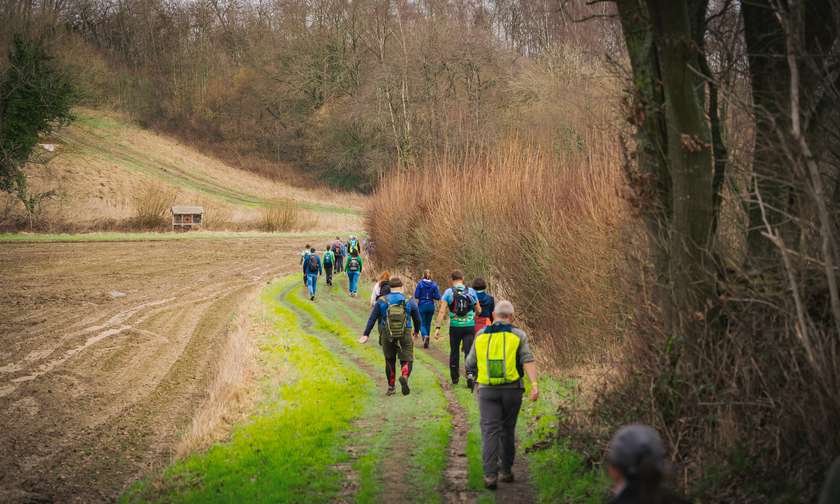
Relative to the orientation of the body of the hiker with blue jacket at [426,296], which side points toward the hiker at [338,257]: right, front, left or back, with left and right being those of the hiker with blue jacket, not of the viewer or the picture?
front

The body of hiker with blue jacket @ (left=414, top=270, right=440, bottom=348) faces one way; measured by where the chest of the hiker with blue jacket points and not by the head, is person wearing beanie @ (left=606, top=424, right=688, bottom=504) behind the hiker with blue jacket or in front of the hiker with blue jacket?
behind

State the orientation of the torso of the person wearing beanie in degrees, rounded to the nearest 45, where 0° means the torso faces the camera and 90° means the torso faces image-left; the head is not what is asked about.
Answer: approximately 135°

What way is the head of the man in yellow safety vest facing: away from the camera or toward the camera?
away from the camera

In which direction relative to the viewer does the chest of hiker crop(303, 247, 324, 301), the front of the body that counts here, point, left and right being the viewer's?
facing away from the viewer

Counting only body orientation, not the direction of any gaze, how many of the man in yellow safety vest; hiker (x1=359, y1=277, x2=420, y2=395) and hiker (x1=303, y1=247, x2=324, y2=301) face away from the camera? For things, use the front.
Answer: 3

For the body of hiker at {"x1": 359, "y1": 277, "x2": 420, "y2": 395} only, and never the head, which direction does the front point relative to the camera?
away from the camera

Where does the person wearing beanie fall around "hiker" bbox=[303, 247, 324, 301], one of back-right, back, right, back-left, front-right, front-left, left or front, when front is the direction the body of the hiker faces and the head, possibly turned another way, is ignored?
back

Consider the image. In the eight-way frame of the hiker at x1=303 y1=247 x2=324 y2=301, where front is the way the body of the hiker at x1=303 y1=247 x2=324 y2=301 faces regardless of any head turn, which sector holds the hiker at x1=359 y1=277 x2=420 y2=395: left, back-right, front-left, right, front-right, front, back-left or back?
back

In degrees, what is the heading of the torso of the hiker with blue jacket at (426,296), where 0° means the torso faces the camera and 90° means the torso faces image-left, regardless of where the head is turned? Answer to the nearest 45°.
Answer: approximately 180°

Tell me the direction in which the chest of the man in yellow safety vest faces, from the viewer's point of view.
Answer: away from the camera

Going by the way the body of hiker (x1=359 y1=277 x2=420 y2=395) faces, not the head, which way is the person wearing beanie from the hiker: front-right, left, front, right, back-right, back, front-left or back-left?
back

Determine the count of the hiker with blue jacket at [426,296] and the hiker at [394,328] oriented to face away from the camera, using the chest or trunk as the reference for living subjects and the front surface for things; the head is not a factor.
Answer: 2

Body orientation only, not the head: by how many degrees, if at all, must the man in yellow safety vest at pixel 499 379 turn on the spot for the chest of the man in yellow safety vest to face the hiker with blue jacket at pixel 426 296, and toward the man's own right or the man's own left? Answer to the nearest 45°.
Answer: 0° — they already face them

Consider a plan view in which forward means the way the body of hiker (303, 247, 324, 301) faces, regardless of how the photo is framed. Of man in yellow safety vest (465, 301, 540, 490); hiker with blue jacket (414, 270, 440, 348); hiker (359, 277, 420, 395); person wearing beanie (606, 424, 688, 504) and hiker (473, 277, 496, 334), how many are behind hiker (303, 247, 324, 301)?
5
